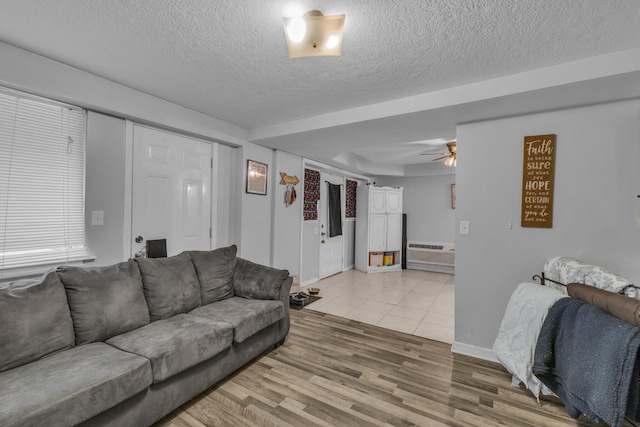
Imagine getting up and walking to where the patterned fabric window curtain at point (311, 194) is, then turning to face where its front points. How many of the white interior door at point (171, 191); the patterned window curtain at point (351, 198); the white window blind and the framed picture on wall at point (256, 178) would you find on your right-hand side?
3

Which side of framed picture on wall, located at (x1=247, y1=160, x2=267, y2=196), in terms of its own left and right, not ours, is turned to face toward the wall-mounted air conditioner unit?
left

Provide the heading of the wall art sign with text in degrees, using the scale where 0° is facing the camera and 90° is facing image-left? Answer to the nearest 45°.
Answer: approximately 0°

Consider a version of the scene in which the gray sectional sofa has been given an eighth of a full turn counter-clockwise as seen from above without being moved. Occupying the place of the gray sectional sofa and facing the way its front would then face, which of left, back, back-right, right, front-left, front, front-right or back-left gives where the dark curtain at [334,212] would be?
front-left

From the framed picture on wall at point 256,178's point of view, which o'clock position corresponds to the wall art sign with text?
The wall art sign with text is roughly at 12 o'clock from the framed picture on wall.

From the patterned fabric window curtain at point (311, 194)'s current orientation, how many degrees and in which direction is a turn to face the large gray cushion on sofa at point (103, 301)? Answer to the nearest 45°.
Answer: approximately 90° to its right

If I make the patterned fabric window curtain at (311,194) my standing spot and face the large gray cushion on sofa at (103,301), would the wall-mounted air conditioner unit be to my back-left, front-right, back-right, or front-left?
back-left

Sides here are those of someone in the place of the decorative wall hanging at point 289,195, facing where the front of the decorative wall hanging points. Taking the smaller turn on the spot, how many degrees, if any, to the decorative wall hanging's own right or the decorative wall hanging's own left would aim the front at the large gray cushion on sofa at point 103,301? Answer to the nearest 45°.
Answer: approximately 90° to the decorative wall hanging's own right

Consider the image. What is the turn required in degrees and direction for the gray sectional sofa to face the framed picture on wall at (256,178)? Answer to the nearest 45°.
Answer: approximately 90° to its left

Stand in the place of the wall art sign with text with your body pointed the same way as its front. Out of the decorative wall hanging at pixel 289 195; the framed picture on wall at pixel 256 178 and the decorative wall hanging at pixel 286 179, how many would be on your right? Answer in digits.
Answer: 3

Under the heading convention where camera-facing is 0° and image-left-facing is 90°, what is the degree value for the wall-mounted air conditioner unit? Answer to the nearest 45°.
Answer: approximately 0°

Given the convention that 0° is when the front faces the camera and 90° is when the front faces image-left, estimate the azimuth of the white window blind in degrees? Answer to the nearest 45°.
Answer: approximately 315°

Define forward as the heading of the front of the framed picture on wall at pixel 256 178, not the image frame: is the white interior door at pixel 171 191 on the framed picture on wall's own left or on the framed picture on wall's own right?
on the framed picture on wall's own right
